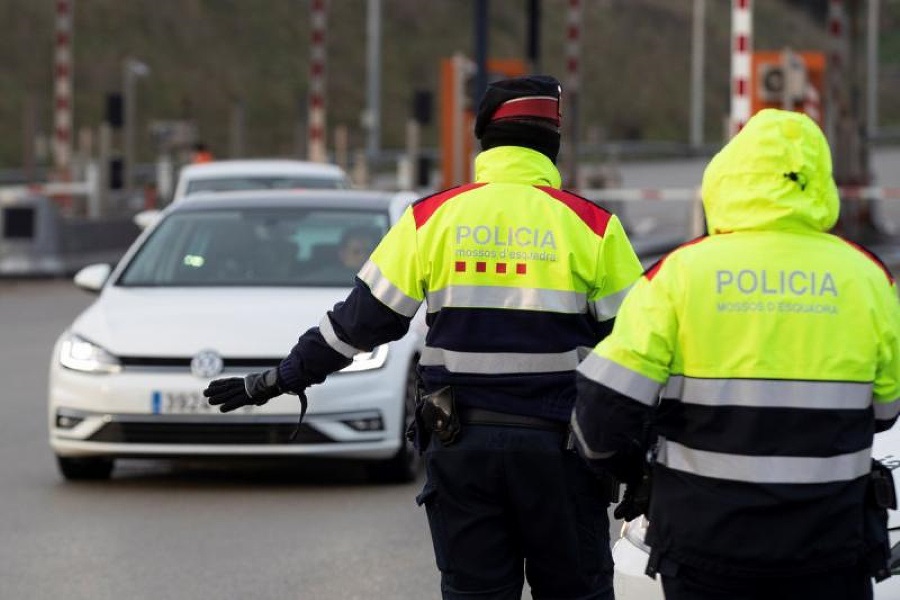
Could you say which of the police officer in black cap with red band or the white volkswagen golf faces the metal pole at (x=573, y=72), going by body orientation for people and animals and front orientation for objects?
the police officer in black cap with red band

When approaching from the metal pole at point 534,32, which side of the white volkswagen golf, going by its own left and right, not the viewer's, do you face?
back

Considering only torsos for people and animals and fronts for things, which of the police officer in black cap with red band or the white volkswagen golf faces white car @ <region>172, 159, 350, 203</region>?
the police officer in black cap with red band

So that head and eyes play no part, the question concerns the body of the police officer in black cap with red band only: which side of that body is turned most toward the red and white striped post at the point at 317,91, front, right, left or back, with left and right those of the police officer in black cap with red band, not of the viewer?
front

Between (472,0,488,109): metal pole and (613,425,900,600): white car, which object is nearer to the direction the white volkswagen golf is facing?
the white car

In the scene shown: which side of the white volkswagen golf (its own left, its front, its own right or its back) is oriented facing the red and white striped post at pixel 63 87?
back

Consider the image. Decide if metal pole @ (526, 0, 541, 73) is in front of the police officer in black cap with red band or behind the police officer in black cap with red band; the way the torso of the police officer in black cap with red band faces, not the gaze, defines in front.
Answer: in front

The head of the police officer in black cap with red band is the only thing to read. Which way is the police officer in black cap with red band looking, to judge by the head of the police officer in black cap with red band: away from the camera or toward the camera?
away from the camera

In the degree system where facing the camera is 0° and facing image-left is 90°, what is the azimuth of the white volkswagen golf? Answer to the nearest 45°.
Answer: approximately 0°

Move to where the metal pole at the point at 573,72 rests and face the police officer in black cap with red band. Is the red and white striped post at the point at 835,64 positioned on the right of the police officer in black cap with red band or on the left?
left

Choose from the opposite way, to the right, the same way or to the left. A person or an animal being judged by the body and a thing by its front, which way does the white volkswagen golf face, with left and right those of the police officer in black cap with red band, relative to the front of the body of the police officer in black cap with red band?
the opposite way

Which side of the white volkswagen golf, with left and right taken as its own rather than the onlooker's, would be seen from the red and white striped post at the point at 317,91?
back

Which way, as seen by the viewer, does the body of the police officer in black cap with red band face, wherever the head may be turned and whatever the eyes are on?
away from the camera

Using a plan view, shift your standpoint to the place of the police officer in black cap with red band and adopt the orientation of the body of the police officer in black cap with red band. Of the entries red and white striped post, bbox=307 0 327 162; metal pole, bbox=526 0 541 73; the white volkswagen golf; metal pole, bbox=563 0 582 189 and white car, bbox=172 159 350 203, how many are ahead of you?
5
